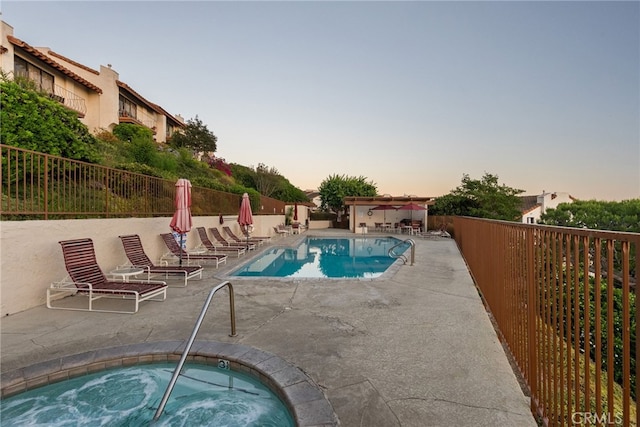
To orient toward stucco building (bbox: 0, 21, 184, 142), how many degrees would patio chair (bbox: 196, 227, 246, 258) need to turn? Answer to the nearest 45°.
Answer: approximately 180°

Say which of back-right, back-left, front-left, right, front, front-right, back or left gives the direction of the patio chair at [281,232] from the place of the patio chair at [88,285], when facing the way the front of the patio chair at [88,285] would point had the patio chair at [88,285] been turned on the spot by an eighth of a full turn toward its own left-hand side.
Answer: front-left

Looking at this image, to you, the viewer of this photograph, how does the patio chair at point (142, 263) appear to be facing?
facing the viewer and to the right of the viewer

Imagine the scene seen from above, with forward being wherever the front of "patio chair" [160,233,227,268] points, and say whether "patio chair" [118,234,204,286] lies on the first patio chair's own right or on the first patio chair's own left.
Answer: on the first patio chair's own right

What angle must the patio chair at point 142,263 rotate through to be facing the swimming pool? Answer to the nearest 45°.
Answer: approximately 90° to its left

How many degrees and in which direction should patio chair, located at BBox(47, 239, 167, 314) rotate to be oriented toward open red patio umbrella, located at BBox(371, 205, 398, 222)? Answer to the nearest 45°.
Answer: approximately 90° to its left

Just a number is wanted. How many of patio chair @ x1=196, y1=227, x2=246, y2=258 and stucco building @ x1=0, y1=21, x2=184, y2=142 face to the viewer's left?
0

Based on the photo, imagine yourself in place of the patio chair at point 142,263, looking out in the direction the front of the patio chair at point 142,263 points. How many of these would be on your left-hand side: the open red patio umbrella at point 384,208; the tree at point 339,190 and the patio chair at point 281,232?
3

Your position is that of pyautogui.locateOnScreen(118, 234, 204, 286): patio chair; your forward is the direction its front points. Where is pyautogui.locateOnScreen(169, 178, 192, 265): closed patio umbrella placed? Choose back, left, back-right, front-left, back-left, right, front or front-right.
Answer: left

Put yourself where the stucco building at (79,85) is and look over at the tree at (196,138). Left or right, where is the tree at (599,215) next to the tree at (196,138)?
right

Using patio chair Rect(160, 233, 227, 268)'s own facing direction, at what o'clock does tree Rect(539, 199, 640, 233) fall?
The tree is roughly at 10 o'clock from the patio chair.

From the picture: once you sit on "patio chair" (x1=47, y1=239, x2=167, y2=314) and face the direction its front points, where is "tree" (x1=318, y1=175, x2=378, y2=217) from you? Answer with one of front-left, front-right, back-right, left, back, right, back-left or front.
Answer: left

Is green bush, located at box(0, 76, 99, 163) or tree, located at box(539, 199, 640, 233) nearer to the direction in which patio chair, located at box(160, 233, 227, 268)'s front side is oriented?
the tree

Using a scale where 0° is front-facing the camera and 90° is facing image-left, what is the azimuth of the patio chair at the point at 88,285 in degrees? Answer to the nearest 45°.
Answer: approximately 315°

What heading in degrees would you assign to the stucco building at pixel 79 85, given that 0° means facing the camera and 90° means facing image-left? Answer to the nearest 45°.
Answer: approximately 315°
